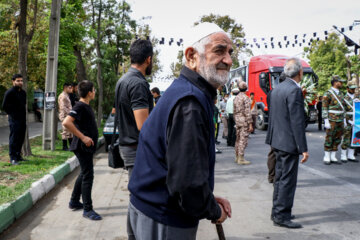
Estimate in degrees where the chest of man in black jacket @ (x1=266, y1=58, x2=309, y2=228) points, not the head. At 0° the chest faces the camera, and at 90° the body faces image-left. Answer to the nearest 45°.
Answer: approximately 225°

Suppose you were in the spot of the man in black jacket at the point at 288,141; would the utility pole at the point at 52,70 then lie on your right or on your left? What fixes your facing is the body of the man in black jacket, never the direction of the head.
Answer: on your left

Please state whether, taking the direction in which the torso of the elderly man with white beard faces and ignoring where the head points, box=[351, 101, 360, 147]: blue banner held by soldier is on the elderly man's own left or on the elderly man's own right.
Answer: on the elderly man's own left

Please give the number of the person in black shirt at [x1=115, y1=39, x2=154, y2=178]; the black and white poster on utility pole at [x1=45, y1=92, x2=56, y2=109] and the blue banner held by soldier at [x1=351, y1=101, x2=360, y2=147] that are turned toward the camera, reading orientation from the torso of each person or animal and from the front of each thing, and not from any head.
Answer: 2

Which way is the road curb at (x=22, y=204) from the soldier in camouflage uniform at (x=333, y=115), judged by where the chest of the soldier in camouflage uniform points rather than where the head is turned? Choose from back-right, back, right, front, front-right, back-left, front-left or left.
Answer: right
